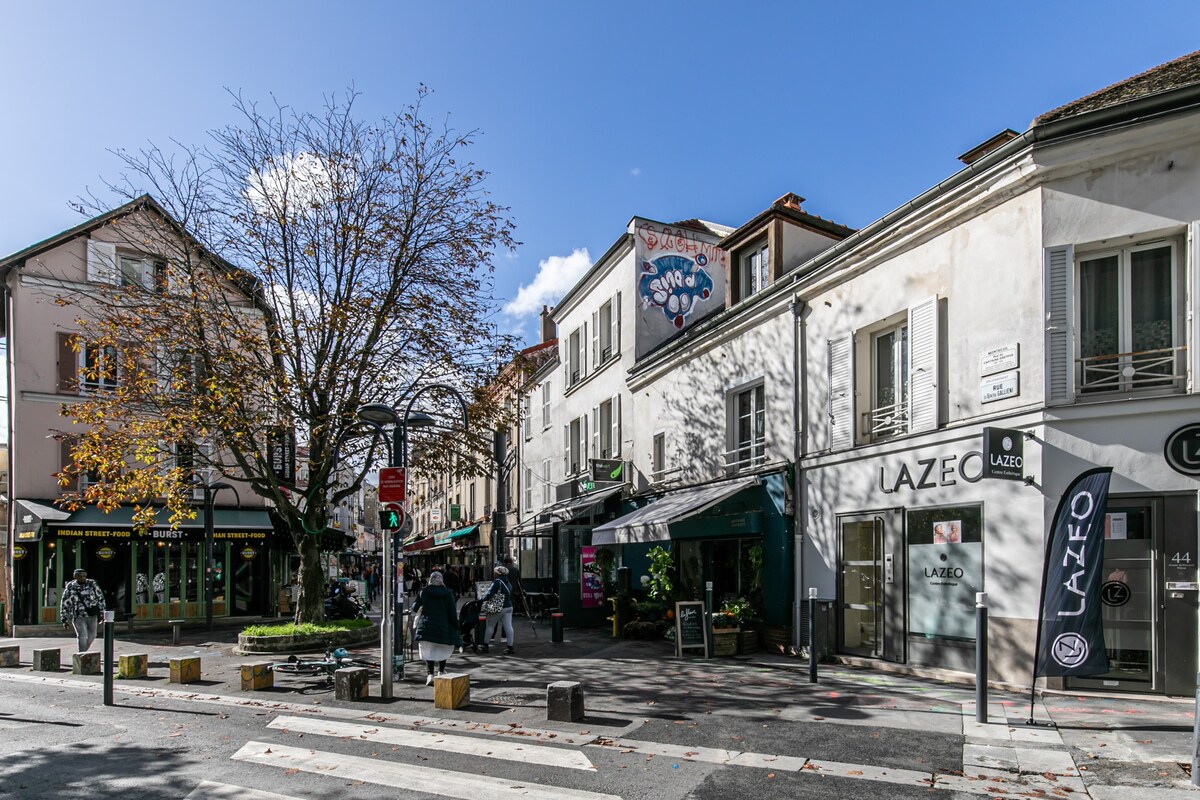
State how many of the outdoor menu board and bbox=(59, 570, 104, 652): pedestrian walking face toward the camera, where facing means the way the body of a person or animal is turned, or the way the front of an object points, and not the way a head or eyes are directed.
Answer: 2

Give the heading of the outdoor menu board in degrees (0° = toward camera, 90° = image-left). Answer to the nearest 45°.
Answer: approximately 0°

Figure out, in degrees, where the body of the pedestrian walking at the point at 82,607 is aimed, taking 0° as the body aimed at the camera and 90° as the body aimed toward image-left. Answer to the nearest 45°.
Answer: approximately 0°

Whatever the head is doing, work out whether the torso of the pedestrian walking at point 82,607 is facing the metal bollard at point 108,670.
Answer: yes
